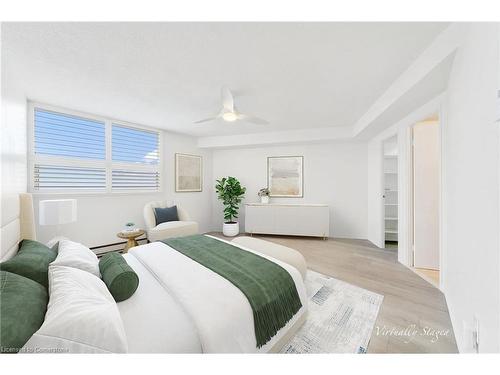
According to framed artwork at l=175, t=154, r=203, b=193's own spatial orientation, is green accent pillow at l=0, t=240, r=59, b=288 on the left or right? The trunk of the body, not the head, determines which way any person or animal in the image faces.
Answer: on its right

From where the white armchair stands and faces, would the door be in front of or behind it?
in front

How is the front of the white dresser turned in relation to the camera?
facing the viewer

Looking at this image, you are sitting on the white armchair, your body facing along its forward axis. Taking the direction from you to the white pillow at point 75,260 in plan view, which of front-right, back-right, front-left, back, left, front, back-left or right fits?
front-right

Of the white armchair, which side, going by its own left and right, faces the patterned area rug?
front

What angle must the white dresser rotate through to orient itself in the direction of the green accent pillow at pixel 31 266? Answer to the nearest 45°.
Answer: approximately 45° to its right

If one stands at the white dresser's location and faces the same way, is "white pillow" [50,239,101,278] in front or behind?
in front

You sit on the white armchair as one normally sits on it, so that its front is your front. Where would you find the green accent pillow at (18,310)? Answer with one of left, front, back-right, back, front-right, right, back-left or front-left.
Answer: front-right

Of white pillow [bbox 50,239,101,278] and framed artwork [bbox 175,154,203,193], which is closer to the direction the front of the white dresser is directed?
the white pillow

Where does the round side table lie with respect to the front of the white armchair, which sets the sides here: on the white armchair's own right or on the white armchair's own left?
on the white armchair's own right

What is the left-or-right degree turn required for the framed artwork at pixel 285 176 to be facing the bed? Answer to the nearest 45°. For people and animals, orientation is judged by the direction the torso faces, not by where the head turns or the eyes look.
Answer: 0° — it already faces it

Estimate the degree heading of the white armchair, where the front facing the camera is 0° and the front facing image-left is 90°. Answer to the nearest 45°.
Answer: approximately 315°

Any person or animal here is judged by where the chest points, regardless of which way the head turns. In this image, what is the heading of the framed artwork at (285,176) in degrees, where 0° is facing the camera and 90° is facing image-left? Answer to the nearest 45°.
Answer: approximately 0°

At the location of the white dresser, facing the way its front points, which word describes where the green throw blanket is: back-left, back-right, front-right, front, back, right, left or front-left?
front

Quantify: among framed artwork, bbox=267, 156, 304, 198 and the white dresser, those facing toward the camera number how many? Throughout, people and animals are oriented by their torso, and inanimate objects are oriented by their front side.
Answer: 2
